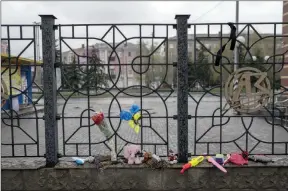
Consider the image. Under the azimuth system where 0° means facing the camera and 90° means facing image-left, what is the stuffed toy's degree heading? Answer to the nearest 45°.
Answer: approximately 0°

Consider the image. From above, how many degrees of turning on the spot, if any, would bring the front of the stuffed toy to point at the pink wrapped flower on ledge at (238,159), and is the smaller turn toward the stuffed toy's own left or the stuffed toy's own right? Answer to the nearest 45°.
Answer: approximately 90° to the stuffed toy's own left

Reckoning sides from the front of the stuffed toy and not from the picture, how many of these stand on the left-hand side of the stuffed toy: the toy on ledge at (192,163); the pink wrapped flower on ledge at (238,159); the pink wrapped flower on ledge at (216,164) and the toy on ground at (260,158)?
4

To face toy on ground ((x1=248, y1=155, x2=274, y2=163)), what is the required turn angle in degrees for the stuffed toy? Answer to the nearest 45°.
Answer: approximately 90° to its left

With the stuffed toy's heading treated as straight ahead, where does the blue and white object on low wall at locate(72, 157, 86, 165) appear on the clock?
The blue and white object on low wall is roughly at 3 o'clock from the stuffed toy.

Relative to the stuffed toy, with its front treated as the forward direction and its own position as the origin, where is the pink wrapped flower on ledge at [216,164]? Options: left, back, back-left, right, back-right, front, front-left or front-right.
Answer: left
